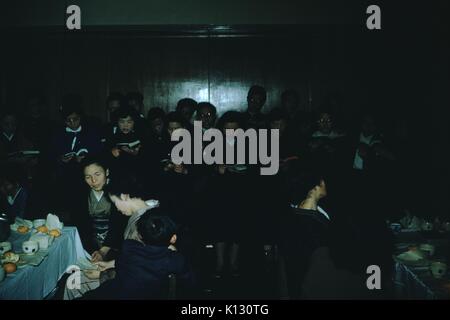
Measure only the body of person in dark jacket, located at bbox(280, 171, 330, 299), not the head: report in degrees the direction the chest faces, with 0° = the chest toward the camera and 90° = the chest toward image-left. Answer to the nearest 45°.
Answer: approximately 225°

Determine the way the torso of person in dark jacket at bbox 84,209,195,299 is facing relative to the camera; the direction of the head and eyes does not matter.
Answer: away from the camera

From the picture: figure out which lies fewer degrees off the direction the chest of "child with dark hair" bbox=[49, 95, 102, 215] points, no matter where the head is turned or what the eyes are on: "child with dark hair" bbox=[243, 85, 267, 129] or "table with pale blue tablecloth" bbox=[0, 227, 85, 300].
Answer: the table with pale blue tablecloth

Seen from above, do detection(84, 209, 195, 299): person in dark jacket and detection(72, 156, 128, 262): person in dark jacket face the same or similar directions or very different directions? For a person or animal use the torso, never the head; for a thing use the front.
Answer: very different directions

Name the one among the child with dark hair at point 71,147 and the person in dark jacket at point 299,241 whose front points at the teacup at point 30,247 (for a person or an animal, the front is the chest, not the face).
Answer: the child with dark hair

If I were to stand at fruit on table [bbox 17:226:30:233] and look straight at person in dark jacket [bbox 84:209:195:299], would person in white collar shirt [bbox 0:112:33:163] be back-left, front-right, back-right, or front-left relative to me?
back-left

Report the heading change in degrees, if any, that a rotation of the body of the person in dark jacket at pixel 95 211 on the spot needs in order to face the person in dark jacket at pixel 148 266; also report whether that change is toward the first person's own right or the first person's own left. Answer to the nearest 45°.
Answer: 0° — they already face them

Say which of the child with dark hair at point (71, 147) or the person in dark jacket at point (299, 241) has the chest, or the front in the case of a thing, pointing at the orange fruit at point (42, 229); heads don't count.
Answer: the child with dark hair
